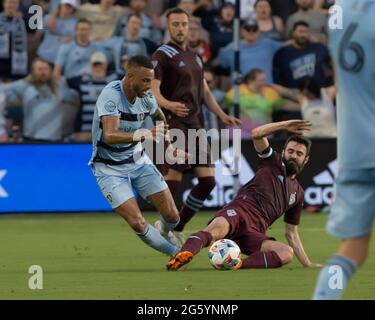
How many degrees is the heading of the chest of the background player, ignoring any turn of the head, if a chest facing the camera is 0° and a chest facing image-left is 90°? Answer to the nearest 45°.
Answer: approximately 315°

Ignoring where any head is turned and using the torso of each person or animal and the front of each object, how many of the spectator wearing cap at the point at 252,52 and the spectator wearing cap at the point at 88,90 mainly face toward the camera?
2

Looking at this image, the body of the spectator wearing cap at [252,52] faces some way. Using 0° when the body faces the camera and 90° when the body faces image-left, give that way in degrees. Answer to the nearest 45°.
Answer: approximately 0°

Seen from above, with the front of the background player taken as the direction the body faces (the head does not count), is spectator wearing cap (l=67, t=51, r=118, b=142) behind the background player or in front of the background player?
behind

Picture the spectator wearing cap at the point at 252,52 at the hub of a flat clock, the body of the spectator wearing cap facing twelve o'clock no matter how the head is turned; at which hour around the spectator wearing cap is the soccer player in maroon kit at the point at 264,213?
The soccer player in maroon kit is roughly at 12 o'clock from the spectator wearing cap.

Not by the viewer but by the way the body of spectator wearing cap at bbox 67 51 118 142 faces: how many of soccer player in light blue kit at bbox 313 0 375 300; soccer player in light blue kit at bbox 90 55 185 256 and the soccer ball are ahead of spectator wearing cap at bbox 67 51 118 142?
3

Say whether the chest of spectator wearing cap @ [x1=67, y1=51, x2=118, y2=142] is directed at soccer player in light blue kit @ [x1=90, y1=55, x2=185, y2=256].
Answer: yes

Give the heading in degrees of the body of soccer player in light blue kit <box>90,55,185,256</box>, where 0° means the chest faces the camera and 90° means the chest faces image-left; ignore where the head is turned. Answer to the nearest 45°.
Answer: approximately 315°

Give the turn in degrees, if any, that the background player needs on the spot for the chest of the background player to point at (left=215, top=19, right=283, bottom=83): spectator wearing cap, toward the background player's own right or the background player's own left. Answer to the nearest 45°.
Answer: approximately 135° to the background player's own left

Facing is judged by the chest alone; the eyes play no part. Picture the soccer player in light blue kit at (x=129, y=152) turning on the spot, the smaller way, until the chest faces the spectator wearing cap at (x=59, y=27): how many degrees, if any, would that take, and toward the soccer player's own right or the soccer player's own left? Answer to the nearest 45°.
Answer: approximately 135° to the soccer player's own left
